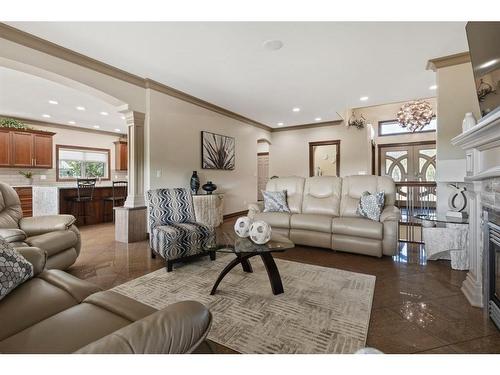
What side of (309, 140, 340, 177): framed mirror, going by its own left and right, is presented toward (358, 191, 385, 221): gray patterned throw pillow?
front

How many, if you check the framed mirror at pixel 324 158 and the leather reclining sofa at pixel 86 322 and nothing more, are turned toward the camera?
1

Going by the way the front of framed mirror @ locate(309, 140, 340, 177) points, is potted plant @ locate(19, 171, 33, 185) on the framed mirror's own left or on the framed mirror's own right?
on the framed mirror's own right

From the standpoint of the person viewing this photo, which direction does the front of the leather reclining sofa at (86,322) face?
facing away from the viewer and to the right of the viewer

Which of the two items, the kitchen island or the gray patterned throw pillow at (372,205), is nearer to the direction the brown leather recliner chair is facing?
the gray patterned throw pillow

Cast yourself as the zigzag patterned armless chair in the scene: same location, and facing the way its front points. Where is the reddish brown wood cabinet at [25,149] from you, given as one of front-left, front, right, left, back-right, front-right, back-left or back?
back

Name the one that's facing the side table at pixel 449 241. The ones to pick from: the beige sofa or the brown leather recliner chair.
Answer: the brown leather recliner chair

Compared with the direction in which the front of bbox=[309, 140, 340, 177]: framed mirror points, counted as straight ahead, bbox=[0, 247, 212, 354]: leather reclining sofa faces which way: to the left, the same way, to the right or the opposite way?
the opposite way

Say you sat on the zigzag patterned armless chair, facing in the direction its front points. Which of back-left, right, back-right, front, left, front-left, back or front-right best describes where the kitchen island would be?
back

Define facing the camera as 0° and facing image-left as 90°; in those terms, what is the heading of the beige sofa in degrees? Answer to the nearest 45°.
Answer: approximately 45°

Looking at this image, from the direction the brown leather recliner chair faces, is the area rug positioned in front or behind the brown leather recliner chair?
in front

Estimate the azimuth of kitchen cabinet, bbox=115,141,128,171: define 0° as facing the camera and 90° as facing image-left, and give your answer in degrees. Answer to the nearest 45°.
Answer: approximately 315°
